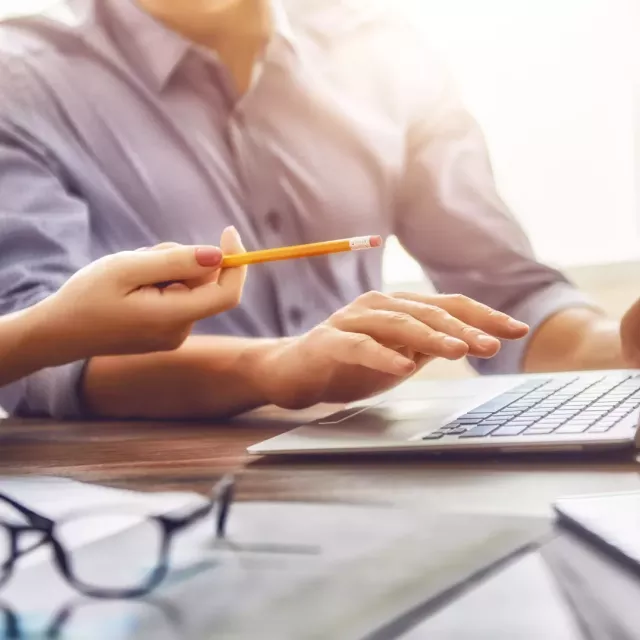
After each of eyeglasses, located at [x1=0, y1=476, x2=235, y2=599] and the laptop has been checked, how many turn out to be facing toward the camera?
1

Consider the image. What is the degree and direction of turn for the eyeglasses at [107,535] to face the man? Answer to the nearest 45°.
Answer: approximately 180°

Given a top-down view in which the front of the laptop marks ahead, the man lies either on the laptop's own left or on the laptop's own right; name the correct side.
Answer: on the laptop's own right

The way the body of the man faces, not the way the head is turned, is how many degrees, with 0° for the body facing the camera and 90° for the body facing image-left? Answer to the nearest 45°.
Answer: approximately 315°

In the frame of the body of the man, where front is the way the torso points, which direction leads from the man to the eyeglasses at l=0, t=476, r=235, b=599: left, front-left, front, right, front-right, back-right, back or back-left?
front-right
